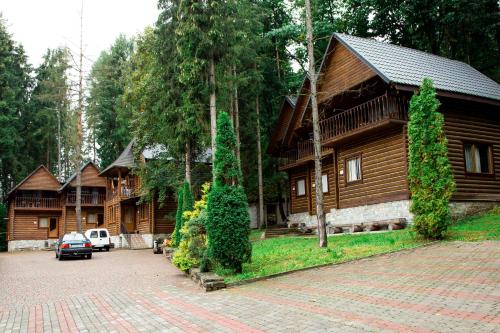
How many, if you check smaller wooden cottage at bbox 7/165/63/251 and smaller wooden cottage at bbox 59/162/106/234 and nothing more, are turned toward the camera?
2

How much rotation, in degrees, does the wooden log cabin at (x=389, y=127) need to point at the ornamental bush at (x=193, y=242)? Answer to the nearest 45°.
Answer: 0° — it already faces it

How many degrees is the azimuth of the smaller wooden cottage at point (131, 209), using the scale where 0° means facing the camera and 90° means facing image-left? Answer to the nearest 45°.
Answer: approximately 0°

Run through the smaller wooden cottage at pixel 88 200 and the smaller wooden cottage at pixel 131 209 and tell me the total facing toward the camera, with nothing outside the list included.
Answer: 2

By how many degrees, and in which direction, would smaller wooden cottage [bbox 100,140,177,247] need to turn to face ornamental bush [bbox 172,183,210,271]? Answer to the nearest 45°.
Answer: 0° — it already faces it

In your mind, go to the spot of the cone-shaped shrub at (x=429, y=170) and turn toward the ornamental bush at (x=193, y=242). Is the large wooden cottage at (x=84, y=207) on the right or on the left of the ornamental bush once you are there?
right

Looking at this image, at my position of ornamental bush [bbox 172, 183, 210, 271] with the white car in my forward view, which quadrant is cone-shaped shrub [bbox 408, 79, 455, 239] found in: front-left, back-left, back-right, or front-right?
back-right
